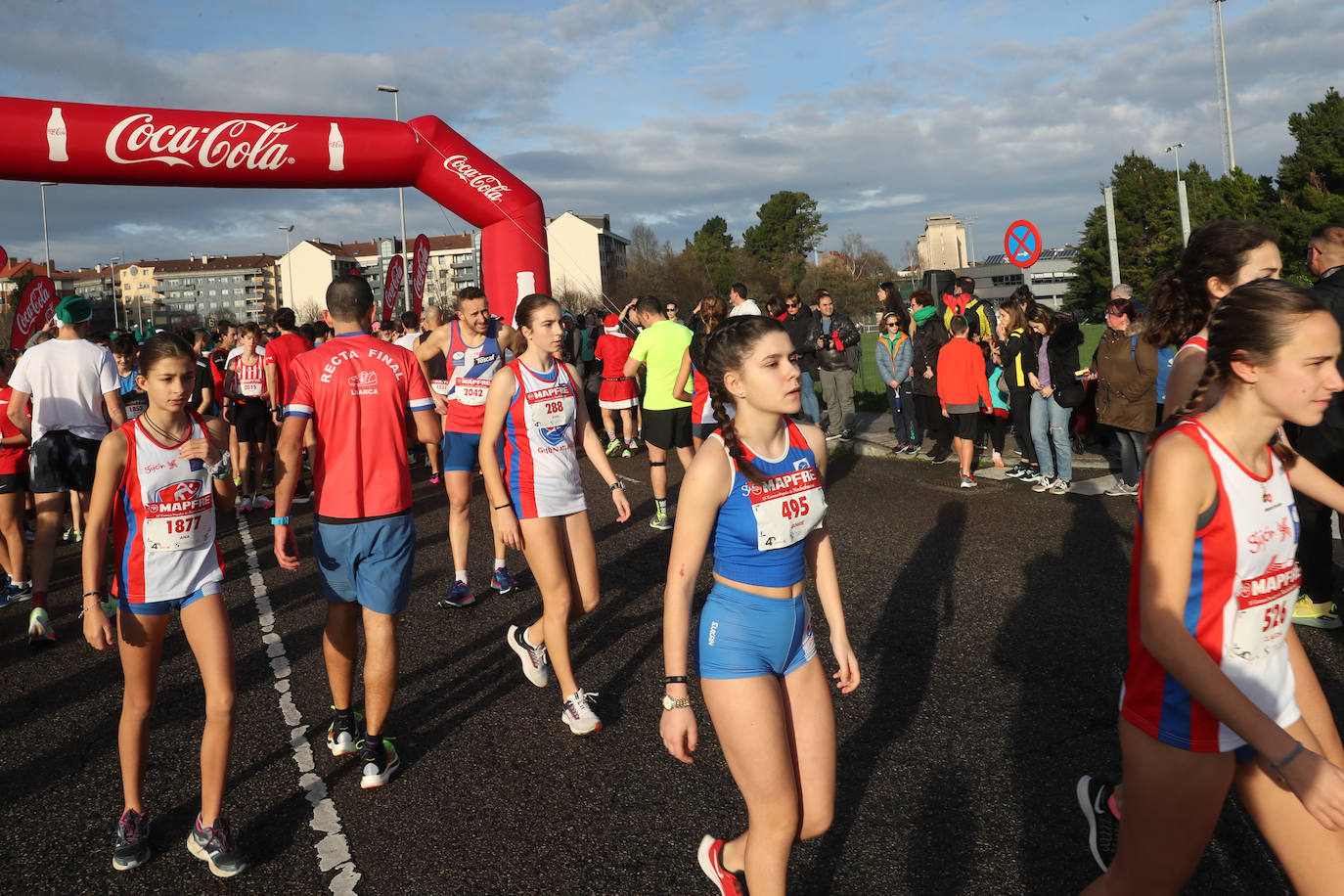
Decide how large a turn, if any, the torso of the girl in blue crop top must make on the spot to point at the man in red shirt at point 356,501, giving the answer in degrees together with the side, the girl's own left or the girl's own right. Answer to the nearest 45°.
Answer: approximately 180°

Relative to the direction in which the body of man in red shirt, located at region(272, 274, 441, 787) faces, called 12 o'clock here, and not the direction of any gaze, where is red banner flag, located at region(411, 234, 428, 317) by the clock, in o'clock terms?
The red banner flag is roughly at 12 o'clock from the man in red shirt.

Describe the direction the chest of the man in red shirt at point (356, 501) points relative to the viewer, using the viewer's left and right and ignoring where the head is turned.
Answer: facing away from the viewer

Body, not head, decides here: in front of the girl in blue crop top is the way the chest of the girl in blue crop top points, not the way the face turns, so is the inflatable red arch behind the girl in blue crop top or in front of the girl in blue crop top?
behind

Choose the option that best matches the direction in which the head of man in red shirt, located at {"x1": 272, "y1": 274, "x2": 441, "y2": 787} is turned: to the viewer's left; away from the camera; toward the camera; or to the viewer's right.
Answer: away from the camera

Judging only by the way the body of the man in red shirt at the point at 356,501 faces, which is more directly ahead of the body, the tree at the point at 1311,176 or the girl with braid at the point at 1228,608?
the tree

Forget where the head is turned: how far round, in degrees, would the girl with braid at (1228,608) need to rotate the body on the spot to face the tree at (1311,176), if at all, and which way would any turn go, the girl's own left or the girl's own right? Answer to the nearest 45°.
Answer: approximately 135° to the girl's own left

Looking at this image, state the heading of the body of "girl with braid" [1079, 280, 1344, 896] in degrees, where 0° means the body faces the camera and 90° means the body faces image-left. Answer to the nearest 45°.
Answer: approximately 315°
